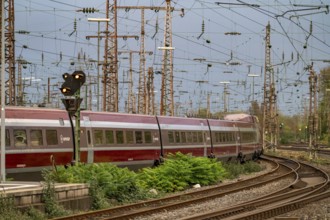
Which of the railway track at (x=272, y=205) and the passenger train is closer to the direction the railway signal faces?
the railway track

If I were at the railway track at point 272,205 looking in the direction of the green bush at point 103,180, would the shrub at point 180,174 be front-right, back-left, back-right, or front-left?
front-right

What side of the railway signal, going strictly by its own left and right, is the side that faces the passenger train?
back

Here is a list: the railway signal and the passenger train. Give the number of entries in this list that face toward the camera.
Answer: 1

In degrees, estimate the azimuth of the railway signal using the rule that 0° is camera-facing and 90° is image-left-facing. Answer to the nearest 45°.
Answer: approximately 0°

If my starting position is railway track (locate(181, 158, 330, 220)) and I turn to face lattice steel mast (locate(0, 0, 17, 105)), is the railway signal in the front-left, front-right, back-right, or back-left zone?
front-left

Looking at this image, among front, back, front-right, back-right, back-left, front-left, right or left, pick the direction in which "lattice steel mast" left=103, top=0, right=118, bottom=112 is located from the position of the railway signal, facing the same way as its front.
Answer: back
